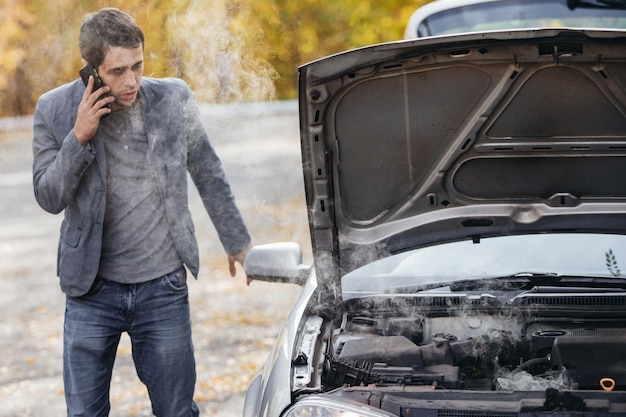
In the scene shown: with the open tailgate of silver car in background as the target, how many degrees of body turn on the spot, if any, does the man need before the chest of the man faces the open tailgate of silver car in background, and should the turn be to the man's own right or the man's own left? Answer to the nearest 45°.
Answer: approximately 135° to the man's own left

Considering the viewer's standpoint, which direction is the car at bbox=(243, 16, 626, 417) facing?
facing the viewer

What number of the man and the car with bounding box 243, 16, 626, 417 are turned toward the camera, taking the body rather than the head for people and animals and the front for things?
2

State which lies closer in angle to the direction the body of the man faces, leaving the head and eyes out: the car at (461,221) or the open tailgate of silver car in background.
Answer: the car

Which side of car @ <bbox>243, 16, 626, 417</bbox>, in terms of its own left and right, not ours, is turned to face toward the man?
right

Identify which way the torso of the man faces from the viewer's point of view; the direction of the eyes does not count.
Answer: toward the camera

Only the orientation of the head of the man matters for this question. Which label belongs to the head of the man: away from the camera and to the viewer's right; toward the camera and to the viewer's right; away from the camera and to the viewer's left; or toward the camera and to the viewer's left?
toward the camera and to the viewer's right

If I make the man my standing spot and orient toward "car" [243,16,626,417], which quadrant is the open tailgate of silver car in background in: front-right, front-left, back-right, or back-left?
front-left

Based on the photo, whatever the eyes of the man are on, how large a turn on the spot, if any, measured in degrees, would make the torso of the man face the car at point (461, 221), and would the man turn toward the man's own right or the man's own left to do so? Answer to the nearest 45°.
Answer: approximately 45° to the man's own left

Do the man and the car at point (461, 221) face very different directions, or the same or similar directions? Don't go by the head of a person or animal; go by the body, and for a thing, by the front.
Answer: same or similar directions

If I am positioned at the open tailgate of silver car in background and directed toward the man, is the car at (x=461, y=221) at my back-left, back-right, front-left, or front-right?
front-left
